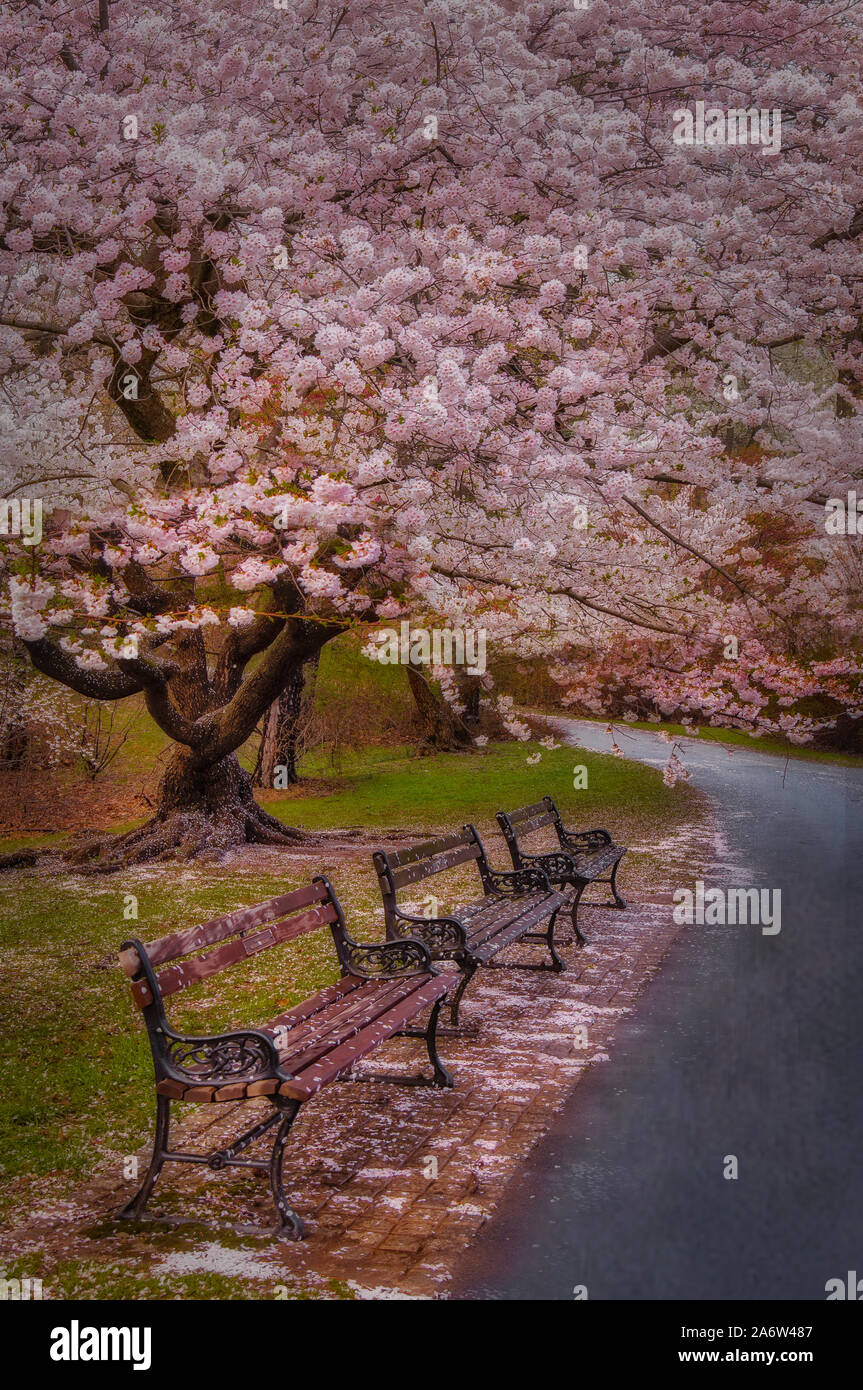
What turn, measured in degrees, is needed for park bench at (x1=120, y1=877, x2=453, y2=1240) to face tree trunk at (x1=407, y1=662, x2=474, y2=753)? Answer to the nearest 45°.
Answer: approximately 135° to its left

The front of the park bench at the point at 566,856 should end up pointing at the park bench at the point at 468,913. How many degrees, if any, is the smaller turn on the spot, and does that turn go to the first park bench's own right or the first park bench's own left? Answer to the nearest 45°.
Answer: approximately 45° to the first park bench's own right

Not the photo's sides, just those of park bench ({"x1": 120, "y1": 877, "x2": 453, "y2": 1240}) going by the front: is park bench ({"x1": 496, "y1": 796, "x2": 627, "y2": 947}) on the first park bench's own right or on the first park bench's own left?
on the first park bench's own left

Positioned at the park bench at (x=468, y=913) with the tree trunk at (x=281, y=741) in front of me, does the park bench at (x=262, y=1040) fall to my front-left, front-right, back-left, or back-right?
back-left

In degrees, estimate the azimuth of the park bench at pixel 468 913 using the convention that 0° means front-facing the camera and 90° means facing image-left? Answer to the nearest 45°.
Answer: approximately 315°

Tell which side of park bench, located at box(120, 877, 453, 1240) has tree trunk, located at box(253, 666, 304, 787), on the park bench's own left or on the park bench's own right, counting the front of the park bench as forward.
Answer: on the park bench's own left

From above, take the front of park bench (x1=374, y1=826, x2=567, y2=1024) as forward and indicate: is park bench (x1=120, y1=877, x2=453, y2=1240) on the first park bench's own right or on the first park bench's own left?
on the first park bench's own right

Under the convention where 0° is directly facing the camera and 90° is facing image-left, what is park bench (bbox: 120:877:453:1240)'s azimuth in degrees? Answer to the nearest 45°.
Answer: approximately 315°

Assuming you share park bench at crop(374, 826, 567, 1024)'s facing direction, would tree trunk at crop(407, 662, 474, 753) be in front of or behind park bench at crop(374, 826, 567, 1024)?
behind
